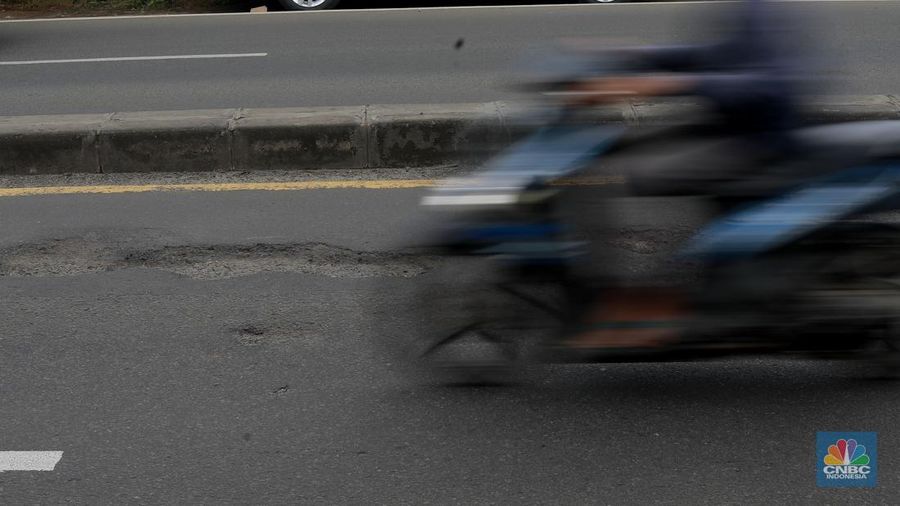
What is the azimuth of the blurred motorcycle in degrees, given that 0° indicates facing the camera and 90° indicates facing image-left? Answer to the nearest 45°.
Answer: approximately 90°

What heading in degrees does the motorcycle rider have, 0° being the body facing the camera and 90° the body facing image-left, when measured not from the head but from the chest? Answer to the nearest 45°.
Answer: approximately 90°
